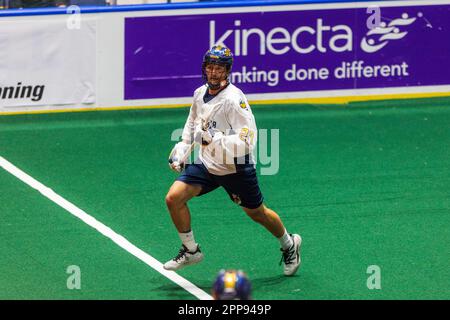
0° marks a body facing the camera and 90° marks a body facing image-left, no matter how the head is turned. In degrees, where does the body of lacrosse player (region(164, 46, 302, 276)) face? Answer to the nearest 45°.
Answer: approximately 45°
